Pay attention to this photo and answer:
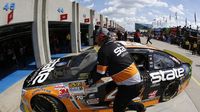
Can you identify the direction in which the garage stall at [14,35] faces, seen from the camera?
facing the viewer and to the right of the viewer

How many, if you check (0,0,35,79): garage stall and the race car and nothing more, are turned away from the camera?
0

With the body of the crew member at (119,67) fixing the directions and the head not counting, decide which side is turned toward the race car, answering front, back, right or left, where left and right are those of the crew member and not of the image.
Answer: front

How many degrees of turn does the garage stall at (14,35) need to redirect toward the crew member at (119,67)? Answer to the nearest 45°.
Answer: approximately 45° to its right

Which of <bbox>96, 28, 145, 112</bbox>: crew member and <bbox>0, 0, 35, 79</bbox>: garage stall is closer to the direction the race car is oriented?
the crew member

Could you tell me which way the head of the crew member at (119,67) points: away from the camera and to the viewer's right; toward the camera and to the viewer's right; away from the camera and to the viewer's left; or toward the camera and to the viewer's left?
away from the camera and to the viewer's left

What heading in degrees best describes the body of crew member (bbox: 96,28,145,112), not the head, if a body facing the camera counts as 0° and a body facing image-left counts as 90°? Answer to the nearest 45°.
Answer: approximately 135°

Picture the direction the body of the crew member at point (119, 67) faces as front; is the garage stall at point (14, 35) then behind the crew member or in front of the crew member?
in front

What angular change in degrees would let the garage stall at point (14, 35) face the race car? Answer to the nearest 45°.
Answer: approximately 45° to its right

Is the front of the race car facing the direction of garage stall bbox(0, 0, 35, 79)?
no

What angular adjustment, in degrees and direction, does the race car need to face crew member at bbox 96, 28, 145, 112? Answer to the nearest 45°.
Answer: approximately 90° to its left
